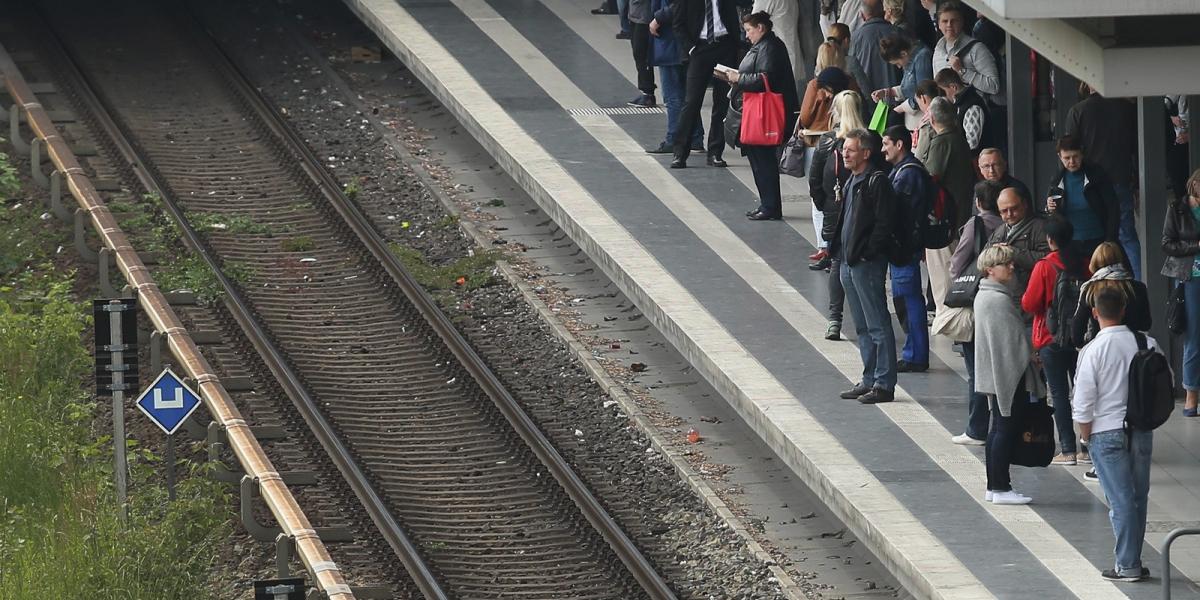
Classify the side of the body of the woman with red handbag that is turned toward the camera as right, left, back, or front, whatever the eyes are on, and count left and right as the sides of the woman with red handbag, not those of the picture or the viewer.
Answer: left

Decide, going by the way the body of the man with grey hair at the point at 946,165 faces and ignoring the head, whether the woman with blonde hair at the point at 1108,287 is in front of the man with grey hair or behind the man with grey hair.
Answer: behind

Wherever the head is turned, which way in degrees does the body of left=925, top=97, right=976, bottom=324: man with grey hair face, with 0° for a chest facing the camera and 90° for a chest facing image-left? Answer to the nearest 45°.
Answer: approximately 135°

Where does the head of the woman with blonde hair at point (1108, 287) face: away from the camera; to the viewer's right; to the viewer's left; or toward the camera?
away from the camera

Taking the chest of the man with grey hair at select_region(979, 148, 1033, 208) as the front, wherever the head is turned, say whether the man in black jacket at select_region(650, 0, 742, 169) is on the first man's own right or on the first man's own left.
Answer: on the first man's own right

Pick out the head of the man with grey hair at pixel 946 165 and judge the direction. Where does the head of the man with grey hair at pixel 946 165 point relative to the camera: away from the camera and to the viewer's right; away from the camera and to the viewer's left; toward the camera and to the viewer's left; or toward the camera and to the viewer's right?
away from the camera and to the viewer's left

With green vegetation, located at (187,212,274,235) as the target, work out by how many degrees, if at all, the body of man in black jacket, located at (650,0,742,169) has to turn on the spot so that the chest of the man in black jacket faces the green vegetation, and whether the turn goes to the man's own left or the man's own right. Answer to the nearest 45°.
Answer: approximately 90° to the man's own right

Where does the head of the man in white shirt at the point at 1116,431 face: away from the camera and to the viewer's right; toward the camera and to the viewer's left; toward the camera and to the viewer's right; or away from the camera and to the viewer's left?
away from the camera and to the viewer's left
